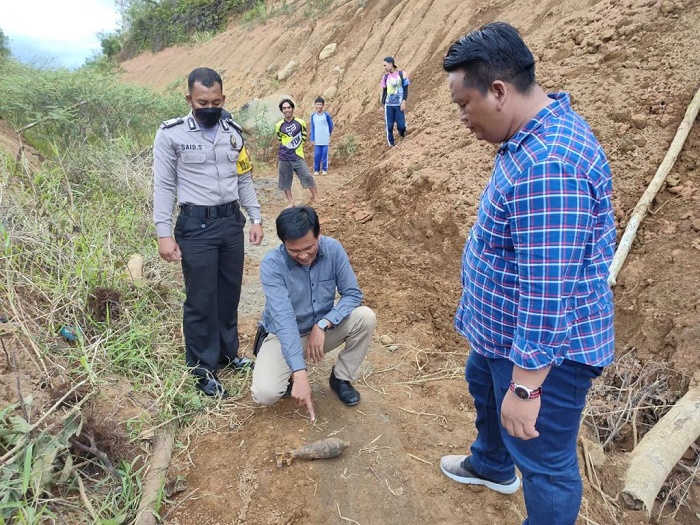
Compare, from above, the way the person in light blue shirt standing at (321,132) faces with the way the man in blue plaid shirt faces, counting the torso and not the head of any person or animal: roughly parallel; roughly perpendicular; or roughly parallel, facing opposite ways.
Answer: roughly perpendicular

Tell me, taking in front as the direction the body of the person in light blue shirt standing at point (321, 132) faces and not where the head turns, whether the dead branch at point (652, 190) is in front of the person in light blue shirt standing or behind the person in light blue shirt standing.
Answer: in front

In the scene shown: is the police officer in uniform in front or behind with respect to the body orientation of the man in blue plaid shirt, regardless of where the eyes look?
in front

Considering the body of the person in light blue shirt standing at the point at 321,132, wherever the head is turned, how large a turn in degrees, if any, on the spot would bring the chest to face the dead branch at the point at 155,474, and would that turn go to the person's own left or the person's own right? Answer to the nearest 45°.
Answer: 0° — they already face it

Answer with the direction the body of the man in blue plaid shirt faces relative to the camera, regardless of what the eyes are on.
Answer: to the viewer's left

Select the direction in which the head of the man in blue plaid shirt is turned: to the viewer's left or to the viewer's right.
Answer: to the viewer's left

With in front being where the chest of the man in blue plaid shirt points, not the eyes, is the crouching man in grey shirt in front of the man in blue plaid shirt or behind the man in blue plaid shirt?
in front

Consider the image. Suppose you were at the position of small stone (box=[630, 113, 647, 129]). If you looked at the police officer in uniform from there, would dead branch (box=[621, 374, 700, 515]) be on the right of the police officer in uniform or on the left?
left

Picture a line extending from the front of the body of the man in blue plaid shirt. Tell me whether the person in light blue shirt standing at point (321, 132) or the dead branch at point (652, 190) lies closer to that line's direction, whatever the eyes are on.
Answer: the person in light blue shirt standing
